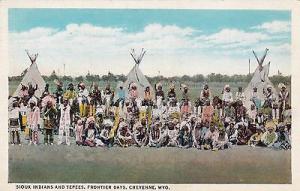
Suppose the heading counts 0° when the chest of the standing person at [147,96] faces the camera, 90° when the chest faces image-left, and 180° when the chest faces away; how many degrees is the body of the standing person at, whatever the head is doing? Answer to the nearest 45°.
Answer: approximately 0°

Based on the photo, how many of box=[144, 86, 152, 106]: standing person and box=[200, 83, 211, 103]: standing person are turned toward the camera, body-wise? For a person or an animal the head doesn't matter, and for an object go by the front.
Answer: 2

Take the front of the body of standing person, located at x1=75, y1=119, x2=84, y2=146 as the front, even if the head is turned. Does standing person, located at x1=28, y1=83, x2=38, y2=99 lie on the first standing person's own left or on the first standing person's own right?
on the first standing person's own right

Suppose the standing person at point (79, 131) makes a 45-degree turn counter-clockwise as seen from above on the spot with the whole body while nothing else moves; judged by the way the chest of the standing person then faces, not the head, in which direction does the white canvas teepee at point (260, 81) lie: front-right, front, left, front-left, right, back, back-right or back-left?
front-left
